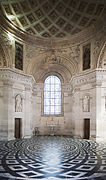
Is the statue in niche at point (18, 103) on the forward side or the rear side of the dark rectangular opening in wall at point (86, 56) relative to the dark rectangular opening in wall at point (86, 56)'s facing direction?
on the forward side

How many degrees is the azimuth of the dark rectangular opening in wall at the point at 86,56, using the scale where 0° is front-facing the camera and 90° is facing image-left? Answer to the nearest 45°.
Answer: approximately 45°
